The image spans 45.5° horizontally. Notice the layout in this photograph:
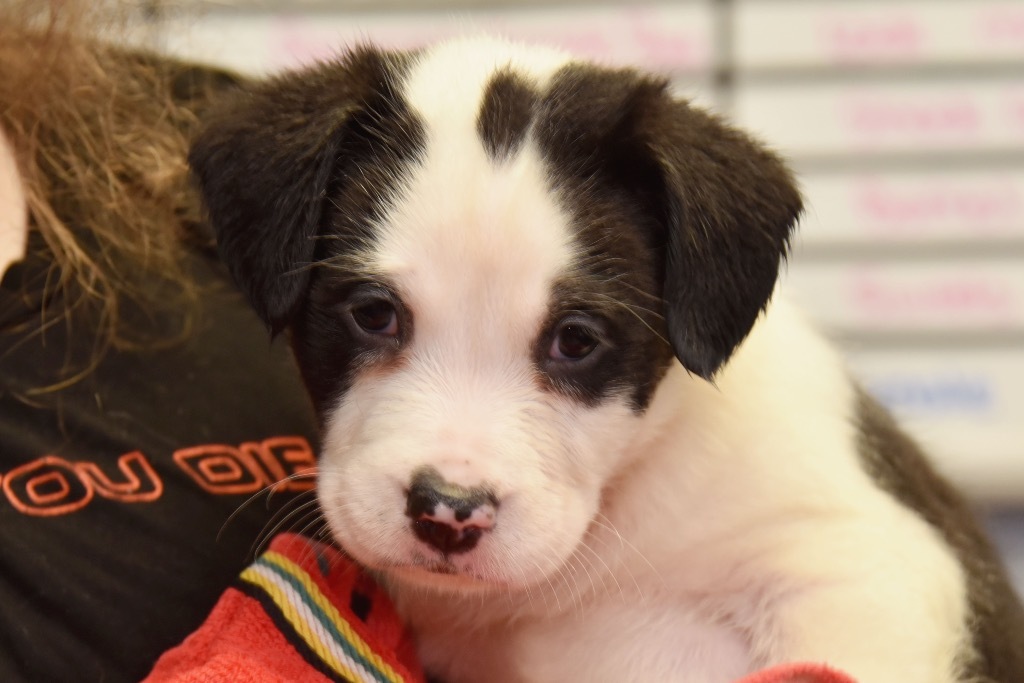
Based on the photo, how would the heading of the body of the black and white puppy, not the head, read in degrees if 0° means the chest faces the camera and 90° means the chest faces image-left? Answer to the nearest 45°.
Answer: approximately 45°
